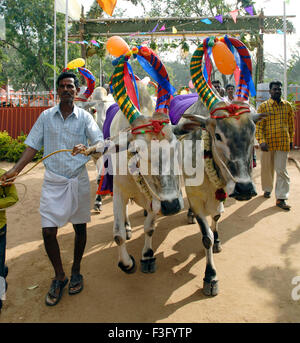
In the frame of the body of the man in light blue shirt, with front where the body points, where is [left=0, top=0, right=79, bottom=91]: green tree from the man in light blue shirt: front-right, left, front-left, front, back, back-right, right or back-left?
back

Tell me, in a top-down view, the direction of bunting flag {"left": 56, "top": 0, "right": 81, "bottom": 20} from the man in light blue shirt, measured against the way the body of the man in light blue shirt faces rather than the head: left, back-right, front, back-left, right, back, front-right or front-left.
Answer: back

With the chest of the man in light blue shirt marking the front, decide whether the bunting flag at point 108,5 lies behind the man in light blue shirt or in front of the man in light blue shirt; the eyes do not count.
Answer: behind

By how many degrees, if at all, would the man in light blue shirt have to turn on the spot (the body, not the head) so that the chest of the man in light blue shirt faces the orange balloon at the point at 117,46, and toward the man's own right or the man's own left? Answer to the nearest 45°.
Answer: approximately 135° to the man's own left

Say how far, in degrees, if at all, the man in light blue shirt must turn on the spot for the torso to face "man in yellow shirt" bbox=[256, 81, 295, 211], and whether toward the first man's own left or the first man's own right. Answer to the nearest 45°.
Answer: approximately 135° to the first man's own left

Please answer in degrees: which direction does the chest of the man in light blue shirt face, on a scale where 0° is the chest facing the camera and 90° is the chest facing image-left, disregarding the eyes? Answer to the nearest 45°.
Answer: approximately 0°
